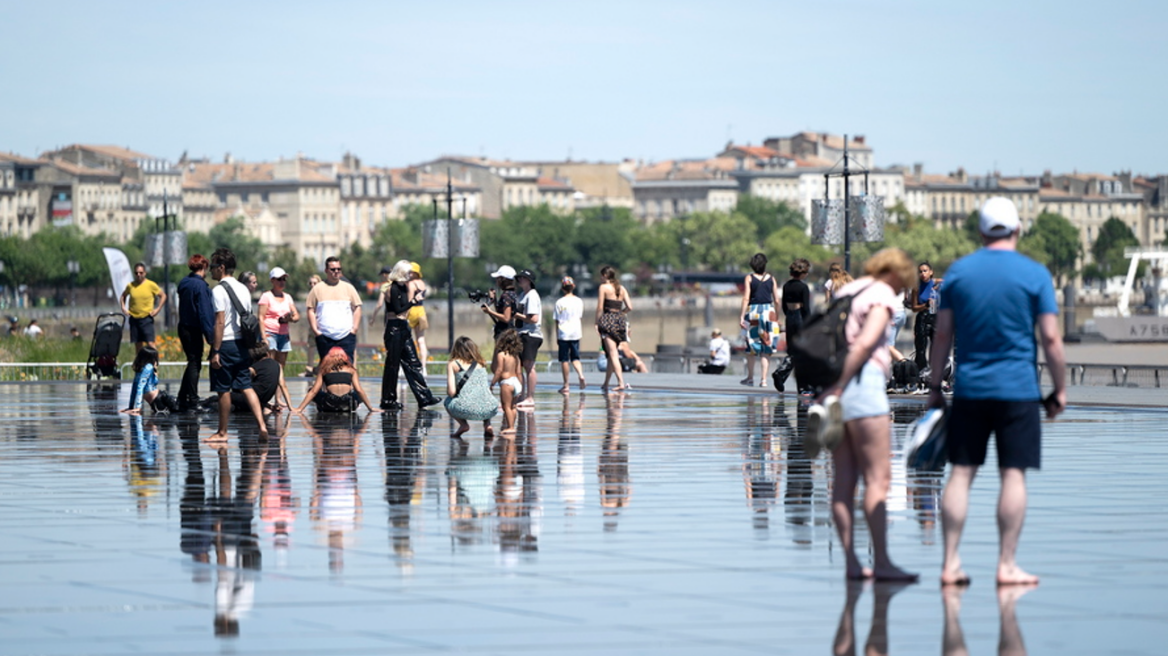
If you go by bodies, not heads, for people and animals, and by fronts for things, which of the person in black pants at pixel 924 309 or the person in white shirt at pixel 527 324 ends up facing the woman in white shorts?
the person in black pants

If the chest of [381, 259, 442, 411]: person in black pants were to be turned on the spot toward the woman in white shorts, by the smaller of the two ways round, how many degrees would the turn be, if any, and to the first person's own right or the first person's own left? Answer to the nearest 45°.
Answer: approximately 90° to the first person's own right

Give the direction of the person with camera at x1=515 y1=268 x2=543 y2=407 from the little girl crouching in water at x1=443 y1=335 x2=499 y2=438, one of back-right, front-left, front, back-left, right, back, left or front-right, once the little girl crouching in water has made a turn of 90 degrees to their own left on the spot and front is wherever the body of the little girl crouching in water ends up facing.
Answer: right

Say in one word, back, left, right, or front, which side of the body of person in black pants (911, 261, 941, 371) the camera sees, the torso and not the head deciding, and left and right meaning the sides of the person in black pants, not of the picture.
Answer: front

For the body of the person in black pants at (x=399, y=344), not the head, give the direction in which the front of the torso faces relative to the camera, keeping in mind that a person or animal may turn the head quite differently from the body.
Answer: to the viewer's right

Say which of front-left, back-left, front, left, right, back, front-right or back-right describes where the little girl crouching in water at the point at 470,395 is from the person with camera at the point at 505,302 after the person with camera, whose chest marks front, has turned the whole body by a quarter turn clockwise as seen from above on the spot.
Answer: back

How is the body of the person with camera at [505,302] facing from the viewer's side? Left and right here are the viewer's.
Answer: facing to the left of the viewer

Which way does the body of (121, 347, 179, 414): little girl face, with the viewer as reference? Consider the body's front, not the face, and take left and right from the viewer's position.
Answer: facing to the right of the viewer

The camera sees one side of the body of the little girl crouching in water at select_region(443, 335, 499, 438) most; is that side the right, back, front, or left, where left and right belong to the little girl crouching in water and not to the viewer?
back

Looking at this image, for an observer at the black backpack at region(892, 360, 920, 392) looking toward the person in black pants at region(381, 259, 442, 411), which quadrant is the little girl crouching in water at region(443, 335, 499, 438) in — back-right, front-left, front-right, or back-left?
front-left

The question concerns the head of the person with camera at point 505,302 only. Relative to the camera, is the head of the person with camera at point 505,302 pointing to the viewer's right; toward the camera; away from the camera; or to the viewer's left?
to the viewer's left

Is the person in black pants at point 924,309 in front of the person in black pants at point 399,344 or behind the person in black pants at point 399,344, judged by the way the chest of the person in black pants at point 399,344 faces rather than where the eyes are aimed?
in front

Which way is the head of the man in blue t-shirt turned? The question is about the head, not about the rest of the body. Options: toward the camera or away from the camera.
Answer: away from the camera

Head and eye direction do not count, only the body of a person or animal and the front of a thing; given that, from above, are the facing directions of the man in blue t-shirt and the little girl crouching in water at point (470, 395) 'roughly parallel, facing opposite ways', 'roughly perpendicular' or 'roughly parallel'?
roughly parallel
